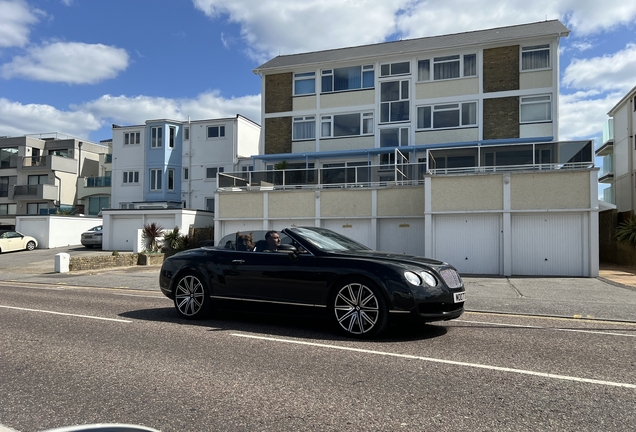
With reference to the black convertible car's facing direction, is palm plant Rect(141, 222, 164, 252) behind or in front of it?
behind

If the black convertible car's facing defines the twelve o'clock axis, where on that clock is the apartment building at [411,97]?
The apartment building is roughly at 8 o'clock from the black convertible car.

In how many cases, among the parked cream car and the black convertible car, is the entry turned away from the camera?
0

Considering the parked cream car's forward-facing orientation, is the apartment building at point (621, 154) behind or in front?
in front

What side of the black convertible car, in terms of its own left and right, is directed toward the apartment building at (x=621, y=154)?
left

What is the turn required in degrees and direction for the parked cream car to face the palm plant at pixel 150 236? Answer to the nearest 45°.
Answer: approximately 45° to its right

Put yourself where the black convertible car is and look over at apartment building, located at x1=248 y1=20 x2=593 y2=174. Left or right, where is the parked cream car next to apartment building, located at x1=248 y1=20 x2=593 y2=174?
left

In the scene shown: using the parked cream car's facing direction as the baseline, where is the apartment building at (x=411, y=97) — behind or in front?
in front

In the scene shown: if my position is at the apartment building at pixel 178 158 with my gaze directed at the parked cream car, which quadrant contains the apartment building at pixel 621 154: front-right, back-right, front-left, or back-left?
back-left

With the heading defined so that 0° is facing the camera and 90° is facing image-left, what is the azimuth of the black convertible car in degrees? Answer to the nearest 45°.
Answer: approximately 315°

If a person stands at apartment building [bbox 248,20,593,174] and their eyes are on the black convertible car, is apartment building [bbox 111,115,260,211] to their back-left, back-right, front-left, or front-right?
back-right

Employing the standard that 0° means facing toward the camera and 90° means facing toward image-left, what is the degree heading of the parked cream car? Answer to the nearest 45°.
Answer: approximately 270°
